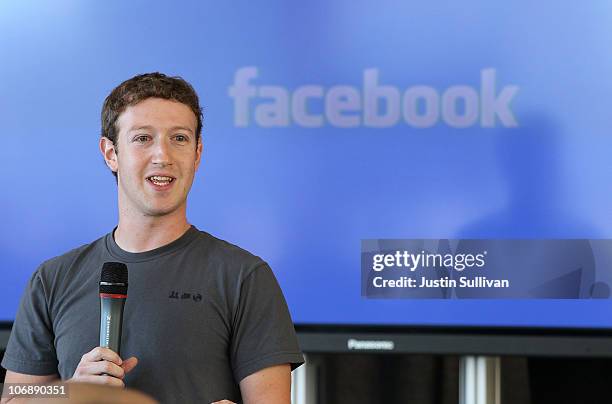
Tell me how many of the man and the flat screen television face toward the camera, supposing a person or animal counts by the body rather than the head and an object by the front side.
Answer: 2

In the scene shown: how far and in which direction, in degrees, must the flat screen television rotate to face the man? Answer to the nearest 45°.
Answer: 0° — it already faces them

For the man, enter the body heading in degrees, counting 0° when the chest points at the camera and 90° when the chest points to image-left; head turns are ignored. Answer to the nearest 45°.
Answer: approximately 0°

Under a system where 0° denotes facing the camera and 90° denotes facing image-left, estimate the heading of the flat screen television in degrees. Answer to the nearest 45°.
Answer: approximately 0°
